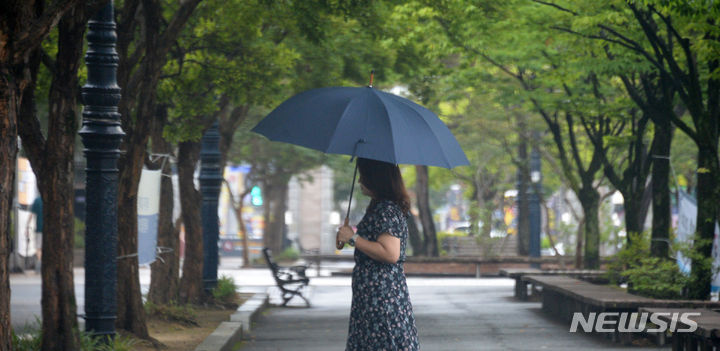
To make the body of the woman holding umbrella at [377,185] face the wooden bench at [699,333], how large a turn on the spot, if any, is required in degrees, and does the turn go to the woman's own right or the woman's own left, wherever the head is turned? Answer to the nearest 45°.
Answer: approximately 135° to the woman's own right

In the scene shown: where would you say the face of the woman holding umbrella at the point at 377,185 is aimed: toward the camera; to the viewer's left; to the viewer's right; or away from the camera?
to the viewer's left

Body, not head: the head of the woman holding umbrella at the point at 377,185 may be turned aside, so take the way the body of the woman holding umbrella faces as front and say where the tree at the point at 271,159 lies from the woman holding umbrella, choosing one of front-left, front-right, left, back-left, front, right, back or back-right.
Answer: right

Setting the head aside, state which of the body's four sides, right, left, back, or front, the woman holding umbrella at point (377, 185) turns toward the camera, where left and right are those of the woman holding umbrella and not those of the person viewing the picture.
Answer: left

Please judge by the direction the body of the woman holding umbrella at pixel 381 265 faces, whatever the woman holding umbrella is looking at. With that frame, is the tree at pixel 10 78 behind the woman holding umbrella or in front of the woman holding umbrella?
in front

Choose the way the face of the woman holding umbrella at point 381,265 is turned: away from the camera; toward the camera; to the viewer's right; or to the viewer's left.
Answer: to the viewer's left

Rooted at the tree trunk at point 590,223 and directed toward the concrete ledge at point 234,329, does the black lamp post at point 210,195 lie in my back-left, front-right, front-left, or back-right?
front-right

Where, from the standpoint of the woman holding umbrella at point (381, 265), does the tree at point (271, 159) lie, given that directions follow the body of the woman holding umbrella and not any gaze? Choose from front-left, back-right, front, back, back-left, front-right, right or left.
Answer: right

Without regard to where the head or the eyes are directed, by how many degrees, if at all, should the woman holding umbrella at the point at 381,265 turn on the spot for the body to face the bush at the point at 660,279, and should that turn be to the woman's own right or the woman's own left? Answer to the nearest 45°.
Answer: approximately 135° to the woman's own right

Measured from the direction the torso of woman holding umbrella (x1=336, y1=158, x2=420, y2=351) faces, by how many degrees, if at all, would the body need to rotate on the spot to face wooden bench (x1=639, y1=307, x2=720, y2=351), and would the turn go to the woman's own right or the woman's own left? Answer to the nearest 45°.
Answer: approximately 135° to the woman's own right

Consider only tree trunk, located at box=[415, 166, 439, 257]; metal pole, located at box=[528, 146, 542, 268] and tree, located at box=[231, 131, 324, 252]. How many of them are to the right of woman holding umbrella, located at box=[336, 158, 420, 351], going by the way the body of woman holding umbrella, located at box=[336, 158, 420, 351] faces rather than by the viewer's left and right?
3

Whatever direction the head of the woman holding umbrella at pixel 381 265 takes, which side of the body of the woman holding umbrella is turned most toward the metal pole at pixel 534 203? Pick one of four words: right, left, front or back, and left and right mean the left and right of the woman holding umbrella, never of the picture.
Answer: right

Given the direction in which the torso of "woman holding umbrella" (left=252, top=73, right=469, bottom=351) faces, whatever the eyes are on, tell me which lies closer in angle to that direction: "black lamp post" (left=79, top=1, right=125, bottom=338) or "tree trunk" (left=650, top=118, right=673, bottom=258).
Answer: the black lamp post

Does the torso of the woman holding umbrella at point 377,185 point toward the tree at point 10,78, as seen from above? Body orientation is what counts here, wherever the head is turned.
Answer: yes
